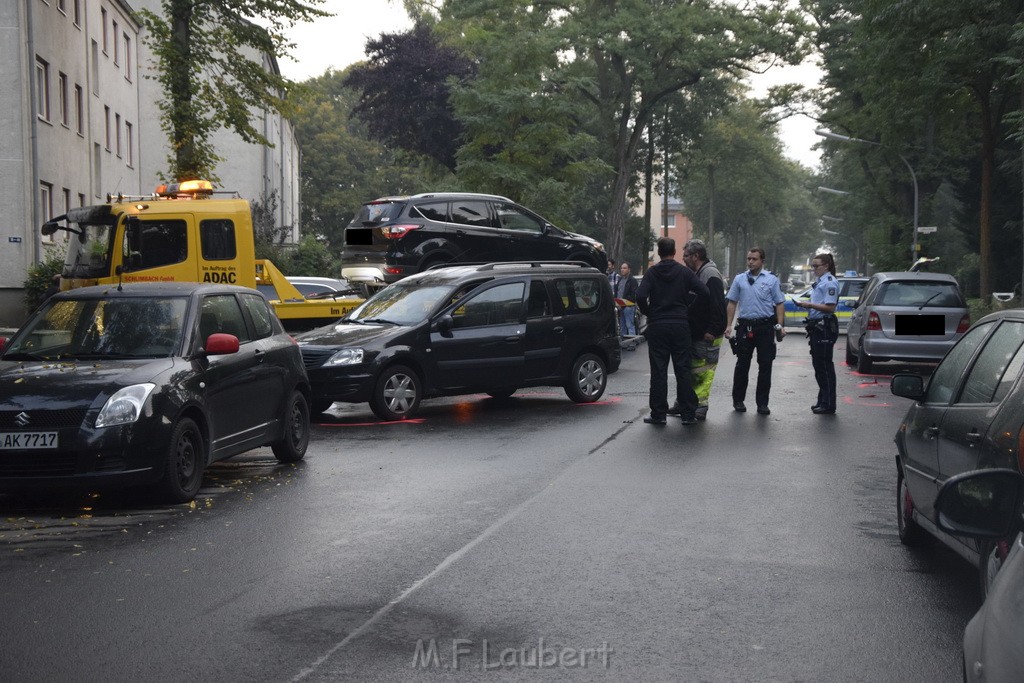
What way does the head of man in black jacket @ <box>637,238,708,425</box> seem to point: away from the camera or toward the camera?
away from the camera

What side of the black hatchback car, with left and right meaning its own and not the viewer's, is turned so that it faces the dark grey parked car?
left

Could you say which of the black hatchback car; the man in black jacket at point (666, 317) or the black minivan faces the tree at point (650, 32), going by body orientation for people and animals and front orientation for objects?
the man in black jacket

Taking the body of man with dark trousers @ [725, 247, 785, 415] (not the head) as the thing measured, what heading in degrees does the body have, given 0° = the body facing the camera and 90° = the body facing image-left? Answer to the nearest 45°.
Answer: approximately 0°

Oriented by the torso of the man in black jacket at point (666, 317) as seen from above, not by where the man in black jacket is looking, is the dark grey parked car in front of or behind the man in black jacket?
behind

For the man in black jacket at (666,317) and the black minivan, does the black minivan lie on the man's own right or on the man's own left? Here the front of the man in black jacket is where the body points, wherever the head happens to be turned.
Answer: on the man's own left

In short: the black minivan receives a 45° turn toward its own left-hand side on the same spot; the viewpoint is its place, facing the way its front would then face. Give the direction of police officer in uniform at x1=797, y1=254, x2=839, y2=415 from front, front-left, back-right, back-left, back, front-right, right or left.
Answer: left

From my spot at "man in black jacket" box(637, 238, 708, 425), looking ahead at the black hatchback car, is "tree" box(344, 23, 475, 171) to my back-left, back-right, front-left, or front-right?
back-right

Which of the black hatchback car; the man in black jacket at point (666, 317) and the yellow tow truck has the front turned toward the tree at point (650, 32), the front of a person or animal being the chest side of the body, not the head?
the man in black jacket

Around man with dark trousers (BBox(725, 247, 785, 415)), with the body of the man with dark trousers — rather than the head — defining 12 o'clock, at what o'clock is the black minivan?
The black minivan is roughly at 3 o'clock from the man with dark trousers.

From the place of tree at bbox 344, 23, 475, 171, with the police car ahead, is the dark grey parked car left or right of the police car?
right
